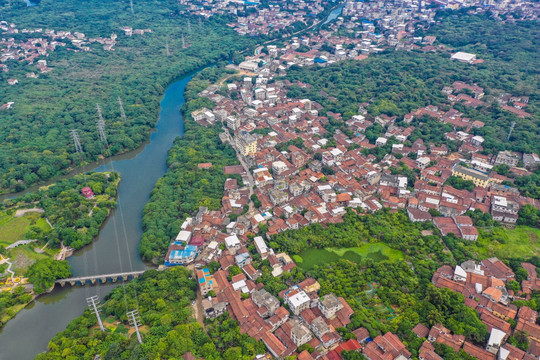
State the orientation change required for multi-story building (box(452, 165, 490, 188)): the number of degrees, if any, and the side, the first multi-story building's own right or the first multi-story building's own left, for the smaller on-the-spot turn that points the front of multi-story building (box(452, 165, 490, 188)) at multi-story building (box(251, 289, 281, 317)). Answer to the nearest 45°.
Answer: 0° — it already faces it

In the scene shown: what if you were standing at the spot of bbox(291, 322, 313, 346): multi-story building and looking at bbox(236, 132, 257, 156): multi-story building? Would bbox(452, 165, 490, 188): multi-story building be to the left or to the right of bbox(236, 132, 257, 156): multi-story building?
right

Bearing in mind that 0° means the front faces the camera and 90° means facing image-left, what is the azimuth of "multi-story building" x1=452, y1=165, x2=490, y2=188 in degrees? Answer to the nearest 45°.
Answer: approximately 45°
